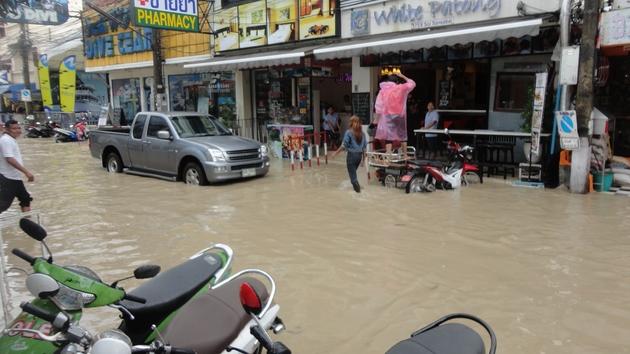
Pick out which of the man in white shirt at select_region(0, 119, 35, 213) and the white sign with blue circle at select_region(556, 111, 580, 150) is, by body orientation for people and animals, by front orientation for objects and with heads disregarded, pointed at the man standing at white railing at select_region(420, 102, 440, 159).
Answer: the man in white shirt

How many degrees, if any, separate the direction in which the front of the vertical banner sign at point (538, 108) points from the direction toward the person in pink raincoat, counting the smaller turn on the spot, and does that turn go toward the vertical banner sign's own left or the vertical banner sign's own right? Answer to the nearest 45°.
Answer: approximately 90° to the vertical banner sign's own right

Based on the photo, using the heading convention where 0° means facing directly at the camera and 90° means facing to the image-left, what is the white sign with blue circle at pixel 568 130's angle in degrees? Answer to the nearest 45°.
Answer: approximately 0°

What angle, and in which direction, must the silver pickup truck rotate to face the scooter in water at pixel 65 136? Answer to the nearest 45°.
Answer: approximately 135° to its left

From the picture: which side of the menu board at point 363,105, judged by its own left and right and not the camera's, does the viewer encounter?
front

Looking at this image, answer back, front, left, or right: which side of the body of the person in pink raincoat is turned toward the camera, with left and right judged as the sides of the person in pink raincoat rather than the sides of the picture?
back

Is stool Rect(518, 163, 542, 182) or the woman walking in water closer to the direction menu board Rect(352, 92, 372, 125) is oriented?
the woman walking in water

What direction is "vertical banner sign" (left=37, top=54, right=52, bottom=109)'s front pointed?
toward the camera

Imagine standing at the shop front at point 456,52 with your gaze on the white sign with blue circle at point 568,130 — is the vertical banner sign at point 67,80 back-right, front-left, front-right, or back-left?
back-right

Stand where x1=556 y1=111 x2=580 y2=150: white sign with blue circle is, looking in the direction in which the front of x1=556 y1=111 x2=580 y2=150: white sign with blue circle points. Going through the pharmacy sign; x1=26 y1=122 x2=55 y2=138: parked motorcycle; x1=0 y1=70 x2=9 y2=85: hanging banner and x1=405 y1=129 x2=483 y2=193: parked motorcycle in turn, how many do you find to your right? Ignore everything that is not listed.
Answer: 4

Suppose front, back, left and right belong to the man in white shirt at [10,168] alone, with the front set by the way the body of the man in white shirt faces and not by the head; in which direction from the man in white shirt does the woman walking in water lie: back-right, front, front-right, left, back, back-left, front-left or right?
front
